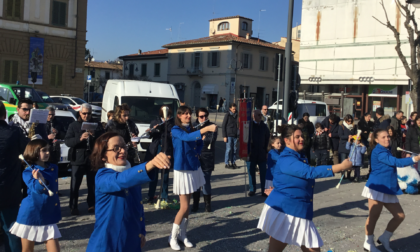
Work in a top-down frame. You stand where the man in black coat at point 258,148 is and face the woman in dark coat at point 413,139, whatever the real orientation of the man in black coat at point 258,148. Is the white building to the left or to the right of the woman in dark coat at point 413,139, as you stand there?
left

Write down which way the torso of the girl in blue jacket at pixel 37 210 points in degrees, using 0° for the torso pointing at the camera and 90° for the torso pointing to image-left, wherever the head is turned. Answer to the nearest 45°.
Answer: approximately 315°

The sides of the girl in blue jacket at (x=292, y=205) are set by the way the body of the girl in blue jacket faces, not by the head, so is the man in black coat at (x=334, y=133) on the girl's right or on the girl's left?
on the girl's left

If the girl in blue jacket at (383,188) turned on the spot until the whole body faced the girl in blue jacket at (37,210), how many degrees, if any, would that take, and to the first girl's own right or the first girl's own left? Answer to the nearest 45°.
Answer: approximately 135° to the first girl's own right
